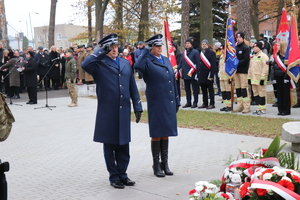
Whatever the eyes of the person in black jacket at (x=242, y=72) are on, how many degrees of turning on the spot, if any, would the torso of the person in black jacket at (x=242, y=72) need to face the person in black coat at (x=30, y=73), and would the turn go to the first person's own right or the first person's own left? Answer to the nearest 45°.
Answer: approximately 45° to the first person's own right

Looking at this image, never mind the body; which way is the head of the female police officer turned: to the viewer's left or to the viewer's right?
to the viewer's right

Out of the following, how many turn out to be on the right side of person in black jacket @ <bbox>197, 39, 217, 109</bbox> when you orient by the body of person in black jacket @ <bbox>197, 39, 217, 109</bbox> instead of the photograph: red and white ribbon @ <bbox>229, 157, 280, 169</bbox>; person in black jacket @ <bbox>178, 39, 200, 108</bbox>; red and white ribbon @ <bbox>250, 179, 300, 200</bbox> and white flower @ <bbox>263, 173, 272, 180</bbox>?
1

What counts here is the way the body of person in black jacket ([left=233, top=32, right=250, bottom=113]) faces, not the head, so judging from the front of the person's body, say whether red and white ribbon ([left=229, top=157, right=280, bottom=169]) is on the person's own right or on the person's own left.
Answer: on the person's own left

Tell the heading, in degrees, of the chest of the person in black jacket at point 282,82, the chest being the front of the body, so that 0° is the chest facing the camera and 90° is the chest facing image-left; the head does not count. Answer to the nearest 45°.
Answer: approximately 45°

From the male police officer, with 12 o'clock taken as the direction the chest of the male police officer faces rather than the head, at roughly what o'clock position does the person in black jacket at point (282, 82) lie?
The person in black jacket is roughly at 9 o'clock from the male police officer.

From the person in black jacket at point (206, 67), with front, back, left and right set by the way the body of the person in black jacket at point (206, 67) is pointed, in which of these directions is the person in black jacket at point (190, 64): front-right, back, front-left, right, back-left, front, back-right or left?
right

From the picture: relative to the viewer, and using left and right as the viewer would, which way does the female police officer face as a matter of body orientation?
facing the viewer and to the right of the viewer

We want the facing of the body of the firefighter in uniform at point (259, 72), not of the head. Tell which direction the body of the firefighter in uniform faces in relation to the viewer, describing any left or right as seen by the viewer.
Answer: facing the viewer and to the left of the viewer

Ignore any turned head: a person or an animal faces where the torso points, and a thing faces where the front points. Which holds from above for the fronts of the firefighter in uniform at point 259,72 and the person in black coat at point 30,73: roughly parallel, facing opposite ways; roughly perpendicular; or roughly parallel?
roughly parallel

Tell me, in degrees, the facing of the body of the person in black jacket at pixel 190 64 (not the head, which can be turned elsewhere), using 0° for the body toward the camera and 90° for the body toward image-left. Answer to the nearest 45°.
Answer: approximately 45°

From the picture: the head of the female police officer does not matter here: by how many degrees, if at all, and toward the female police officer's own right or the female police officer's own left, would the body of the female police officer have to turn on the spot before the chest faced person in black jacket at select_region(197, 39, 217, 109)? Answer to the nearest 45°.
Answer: approximately 135° to the female police officer's own left
